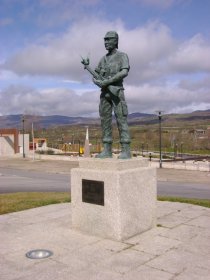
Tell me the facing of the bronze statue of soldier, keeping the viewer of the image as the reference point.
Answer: facing the viewer and to the left of the viewer
